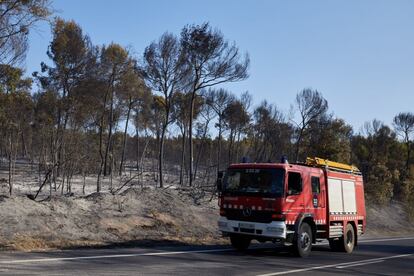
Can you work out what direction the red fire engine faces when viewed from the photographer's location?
facing the viewer and to the left of the viewer
